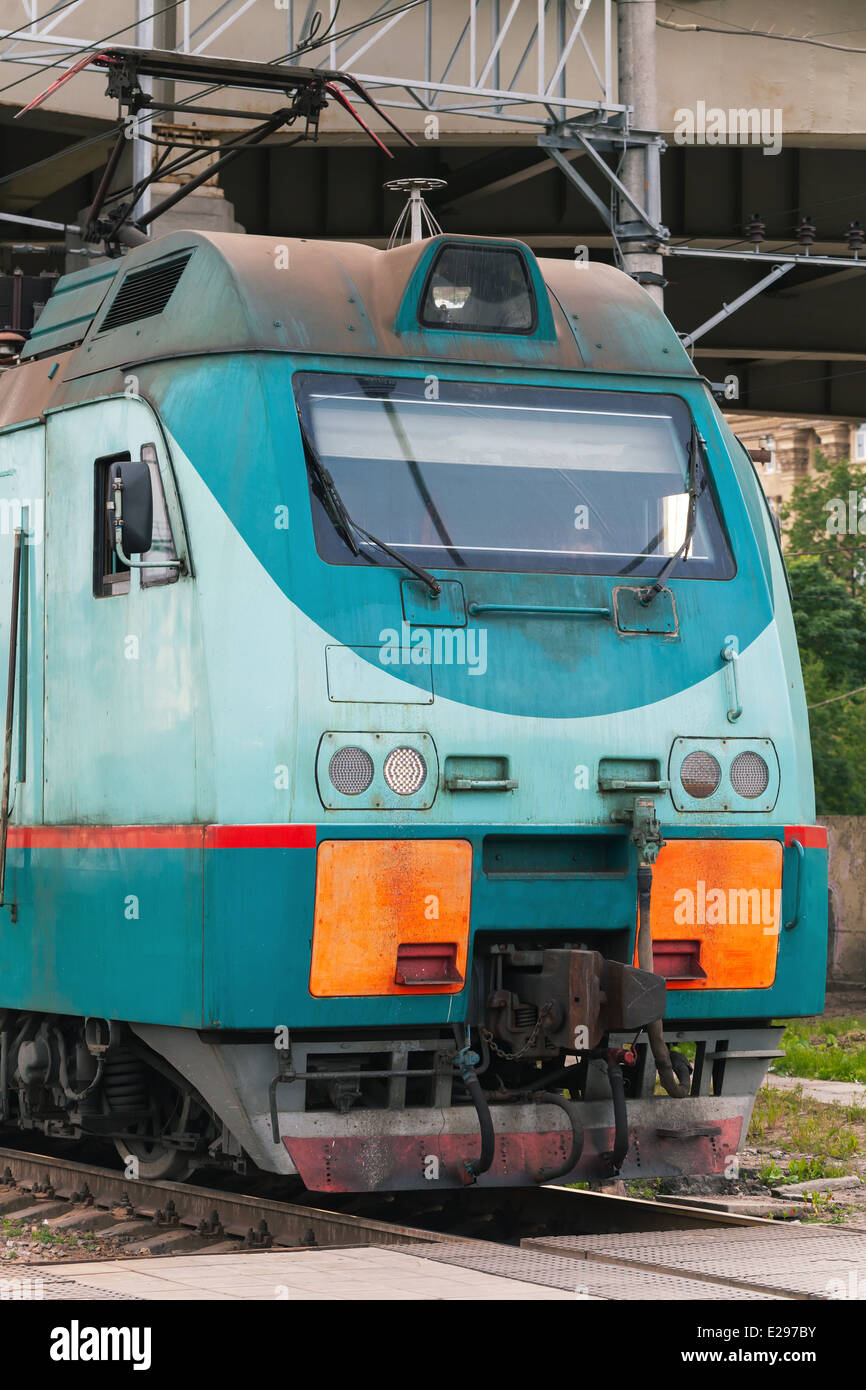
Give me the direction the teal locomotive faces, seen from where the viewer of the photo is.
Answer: facing the viewer and to the right of the viewer

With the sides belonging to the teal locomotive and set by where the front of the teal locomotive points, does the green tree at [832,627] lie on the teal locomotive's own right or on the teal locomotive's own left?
on the teal locomotive's own left

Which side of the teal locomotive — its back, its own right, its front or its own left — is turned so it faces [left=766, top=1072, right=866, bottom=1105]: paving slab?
left

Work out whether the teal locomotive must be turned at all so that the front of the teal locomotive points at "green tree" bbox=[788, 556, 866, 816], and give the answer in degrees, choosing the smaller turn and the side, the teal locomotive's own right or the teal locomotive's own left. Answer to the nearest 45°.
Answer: approximately 135° to the teal locomotive's own left
